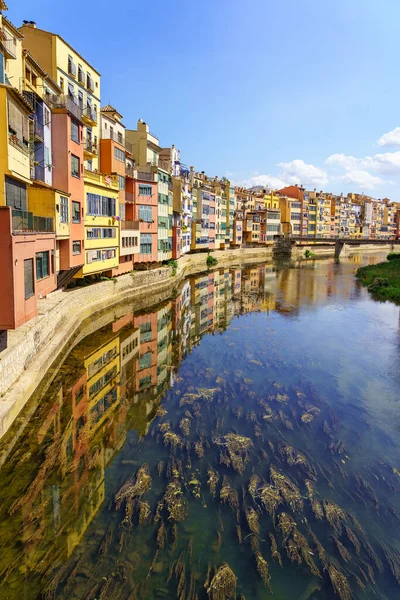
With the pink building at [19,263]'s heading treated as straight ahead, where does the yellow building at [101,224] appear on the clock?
The yellow building is roughly at 8 o'clock from the pink building.

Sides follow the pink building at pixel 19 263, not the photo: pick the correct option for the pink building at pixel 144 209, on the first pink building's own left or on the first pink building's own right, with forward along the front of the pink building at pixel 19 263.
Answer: on the first pink building's own left

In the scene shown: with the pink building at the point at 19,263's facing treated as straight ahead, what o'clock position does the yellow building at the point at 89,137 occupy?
The yellow building is roughly at 8 o'clock from the pink building.

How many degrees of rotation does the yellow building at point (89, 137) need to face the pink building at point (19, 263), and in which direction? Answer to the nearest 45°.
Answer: approximately 45° to its right

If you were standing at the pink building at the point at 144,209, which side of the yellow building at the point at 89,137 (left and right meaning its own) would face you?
left

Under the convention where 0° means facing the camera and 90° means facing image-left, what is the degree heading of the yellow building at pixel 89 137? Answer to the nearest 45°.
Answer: approximately 315°

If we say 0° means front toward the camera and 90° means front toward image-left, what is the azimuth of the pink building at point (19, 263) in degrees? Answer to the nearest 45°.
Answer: approximately 315°

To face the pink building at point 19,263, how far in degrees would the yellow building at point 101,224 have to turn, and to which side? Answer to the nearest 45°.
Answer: approximately 45° to its right
